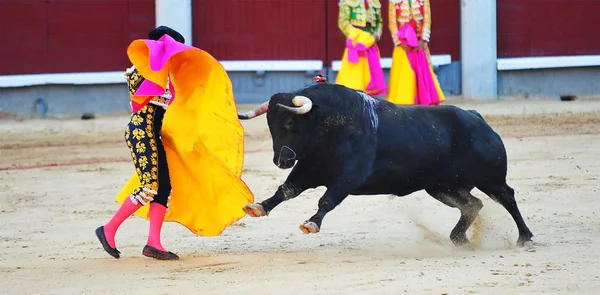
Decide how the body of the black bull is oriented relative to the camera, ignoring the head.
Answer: to the viewer's left
